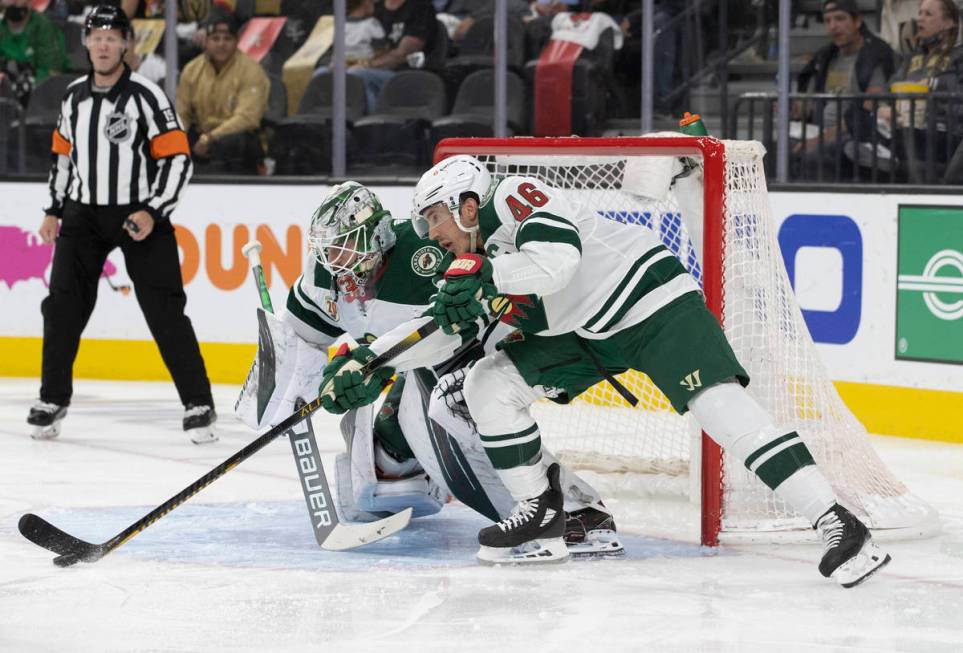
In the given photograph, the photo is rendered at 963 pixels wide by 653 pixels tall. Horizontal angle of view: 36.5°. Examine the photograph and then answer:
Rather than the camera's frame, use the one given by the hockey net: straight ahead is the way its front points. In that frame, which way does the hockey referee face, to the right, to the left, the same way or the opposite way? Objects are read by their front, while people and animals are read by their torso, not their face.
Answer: to the left

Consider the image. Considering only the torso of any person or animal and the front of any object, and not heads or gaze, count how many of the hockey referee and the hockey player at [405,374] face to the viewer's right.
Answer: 0

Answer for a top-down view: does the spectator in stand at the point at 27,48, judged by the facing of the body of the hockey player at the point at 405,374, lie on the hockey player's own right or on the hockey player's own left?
on the hockey player's own right

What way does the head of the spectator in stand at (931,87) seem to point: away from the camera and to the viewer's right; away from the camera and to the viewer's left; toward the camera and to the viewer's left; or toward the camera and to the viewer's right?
toward the camera and to the viewer's left

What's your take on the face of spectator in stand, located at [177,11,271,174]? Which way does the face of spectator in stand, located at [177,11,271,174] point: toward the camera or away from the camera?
toward the camera

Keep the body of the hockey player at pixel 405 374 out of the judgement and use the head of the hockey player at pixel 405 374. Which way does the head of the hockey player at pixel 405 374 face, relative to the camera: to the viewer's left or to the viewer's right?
to the viewer's left

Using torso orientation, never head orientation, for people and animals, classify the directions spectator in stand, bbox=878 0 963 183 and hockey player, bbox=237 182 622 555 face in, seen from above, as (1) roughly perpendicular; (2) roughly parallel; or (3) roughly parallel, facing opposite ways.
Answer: roughly parallel

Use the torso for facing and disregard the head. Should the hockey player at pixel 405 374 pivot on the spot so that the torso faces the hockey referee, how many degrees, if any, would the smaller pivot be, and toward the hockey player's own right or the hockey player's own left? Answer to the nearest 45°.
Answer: approximately 90° to the hockey player's own right

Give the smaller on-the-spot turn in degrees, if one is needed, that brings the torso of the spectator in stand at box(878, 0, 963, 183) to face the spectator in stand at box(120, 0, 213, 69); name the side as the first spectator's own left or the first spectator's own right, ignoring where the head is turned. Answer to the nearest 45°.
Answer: approximately 45° to the first spectator's own right

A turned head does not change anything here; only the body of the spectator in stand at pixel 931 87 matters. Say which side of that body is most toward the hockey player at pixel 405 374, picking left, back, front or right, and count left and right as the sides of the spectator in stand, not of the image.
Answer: front

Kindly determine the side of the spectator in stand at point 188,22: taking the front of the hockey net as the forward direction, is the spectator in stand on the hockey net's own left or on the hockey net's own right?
on the hockey net's own right

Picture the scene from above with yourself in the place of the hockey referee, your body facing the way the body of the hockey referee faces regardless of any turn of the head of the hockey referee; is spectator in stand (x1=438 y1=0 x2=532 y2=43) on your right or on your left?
on your left

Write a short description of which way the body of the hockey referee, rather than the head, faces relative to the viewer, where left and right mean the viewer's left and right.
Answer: facing the viewer

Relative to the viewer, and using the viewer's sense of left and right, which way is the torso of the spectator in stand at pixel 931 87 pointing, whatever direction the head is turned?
facing the viewer and to the left of the viewer
